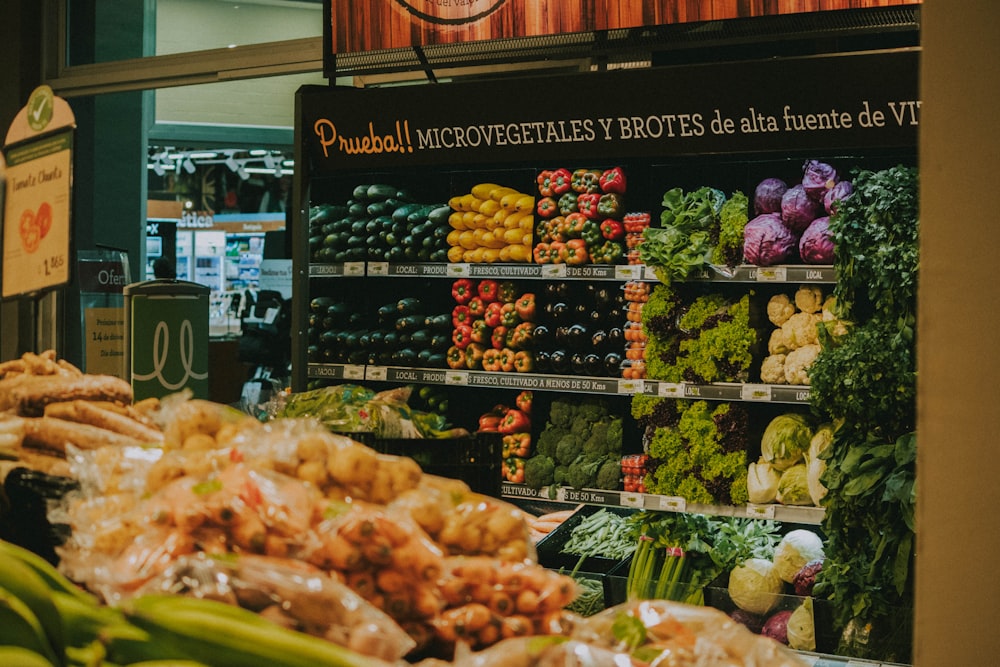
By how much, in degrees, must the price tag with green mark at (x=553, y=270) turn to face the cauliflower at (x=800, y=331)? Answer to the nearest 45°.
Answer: approximately 90° to its left

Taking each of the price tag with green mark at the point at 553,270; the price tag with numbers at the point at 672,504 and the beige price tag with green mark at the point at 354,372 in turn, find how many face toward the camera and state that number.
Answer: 3

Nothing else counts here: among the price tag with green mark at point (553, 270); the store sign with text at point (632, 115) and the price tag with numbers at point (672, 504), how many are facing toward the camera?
3

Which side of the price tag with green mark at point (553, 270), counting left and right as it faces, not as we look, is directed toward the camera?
front

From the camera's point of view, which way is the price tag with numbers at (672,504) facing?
toward the camera

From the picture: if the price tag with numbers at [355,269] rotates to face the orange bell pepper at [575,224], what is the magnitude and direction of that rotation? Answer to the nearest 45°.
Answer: approximately 45° to its left

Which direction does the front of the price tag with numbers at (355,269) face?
toward the camera
